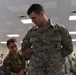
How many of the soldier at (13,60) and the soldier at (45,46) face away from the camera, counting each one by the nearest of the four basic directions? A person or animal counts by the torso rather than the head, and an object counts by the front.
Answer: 0

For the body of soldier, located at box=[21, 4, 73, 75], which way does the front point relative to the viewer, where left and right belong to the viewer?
facing the viewer

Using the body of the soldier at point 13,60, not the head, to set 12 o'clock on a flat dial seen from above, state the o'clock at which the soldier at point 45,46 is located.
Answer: the soldier at point 45,46 is roughly at 1 o'clock from the soldier at point 13,60.

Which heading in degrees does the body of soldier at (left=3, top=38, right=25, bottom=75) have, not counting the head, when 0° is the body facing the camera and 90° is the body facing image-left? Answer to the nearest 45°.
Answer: approximately 315°

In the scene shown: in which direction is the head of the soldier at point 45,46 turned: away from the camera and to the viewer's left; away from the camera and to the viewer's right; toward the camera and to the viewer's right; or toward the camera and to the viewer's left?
toward the camera and to the viewer's left

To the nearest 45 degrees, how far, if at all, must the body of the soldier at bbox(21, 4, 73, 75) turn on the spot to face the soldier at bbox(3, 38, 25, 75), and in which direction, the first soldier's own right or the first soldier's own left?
approximately 135° to the first soldier's own right
